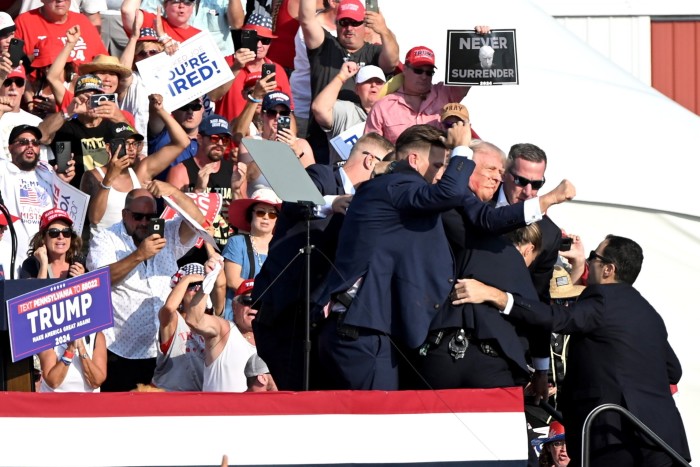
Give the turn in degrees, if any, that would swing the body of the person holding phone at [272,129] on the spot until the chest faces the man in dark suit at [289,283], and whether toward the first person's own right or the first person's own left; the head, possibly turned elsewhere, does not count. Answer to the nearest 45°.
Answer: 0° — they already face them

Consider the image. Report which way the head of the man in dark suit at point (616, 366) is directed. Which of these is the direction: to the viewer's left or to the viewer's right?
to the viewer's left

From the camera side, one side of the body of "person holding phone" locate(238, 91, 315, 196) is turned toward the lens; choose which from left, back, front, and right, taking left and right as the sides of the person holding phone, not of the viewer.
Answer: front

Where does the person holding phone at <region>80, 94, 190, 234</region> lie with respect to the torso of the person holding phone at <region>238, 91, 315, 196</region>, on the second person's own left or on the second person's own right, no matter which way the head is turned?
on the second person's own right

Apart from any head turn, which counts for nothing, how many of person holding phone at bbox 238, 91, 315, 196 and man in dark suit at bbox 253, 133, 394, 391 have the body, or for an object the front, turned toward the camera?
1

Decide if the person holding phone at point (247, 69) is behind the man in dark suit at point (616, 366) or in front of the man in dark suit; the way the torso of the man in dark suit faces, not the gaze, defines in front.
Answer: in front

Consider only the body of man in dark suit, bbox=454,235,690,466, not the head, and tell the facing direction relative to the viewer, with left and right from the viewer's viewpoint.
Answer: facing away from the viewer and to the left of the viewer

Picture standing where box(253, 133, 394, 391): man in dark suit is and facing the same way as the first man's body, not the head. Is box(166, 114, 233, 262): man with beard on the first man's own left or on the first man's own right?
on the first man's own left

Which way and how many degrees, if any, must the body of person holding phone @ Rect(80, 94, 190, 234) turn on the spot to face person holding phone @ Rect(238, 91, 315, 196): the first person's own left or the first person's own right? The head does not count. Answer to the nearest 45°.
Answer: approximately 45° to the first person's own left

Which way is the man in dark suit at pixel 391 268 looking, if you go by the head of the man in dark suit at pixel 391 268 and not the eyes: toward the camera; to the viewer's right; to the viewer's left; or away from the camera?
to the viewer's right
